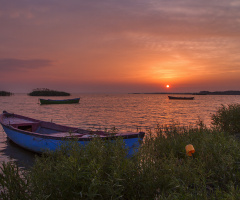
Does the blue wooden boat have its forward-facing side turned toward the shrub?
no

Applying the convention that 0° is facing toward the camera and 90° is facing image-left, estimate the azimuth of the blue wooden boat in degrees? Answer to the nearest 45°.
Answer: approximately 90°
